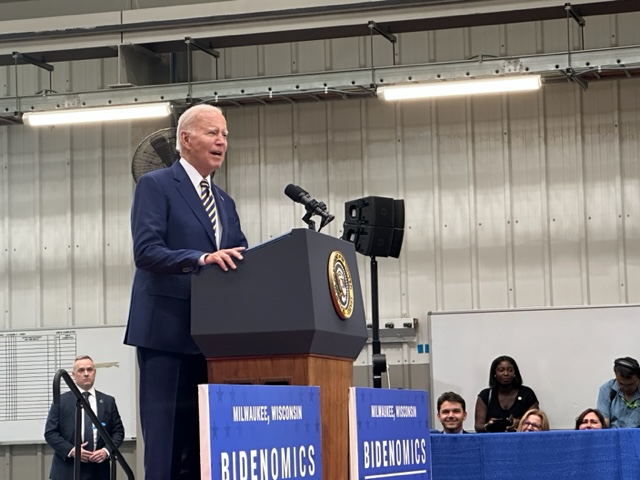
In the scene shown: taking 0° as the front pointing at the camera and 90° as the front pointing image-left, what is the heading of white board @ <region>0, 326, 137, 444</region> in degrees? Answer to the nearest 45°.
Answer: approximately 0°

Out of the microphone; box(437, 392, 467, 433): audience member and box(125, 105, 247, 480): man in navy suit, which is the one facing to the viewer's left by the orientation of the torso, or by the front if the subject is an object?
the microphone

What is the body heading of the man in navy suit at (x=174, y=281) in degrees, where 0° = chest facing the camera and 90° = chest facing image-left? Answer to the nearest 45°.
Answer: approximately 315°

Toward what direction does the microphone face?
to the viewer's left

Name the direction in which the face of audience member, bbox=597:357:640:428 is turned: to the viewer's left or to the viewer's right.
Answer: to the viewer's left

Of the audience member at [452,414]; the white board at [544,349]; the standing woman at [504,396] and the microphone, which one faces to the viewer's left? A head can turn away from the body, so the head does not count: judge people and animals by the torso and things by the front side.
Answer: the microphone
